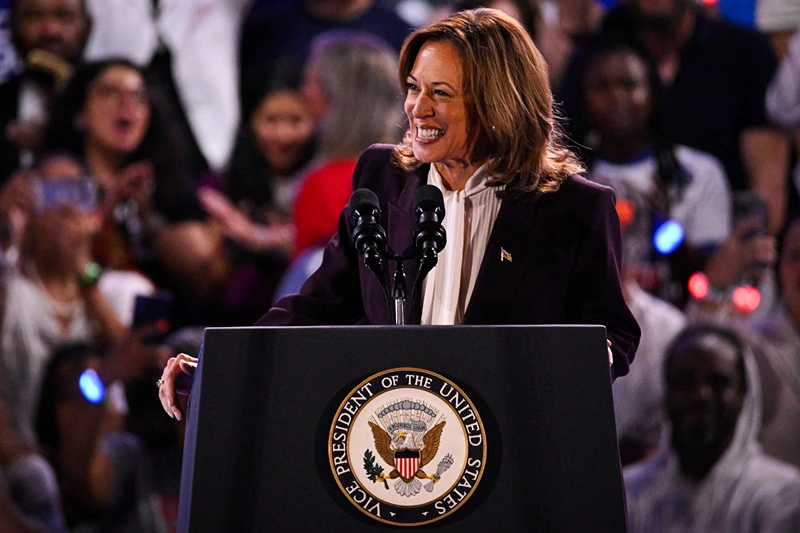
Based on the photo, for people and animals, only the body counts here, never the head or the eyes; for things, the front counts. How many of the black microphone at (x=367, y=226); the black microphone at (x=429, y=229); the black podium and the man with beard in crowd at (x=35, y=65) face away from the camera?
2

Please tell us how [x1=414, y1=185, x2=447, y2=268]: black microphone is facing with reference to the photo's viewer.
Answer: facing away from the viewer

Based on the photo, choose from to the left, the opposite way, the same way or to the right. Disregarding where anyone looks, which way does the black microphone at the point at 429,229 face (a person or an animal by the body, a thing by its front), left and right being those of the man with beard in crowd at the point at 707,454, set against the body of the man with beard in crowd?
the opposite way

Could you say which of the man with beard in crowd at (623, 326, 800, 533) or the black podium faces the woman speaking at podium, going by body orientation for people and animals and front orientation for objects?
the man with beard in crowd

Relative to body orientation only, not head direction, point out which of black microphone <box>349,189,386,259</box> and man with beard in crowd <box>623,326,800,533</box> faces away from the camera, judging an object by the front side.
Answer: the black microphone

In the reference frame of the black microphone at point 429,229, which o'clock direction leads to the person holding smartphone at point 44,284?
The person holding smartphone is roughly at 11 o'clock from the black microphone.

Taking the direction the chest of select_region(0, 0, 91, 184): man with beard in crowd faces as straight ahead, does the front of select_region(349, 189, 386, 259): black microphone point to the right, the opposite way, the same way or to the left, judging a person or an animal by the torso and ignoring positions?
the opposite way

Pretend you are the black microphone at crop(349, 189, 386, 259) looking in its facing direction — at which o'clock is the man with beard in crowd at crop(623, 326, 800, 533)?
The man with beard in crowd is roughly at 1 o'clock from the black microphone.

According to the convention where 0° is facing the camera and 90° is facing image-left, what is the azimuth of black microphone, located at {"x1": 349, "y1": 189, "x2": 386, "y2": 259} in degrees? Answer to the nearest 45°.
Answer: approximately 180°

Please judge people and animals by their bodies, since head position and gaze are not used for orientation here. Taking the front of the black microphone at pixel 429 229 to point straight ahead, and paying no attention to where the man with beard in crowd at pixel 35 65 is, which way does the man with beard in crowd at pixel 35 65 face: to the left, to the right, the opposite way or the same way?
the opposite way
